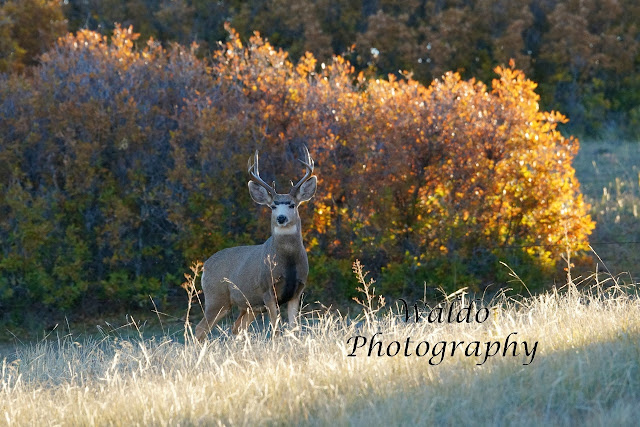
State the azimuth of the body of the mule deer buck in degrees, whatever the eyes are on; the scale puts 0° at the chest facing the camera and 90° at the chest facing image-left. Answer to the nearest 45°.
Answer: approximately 315°
